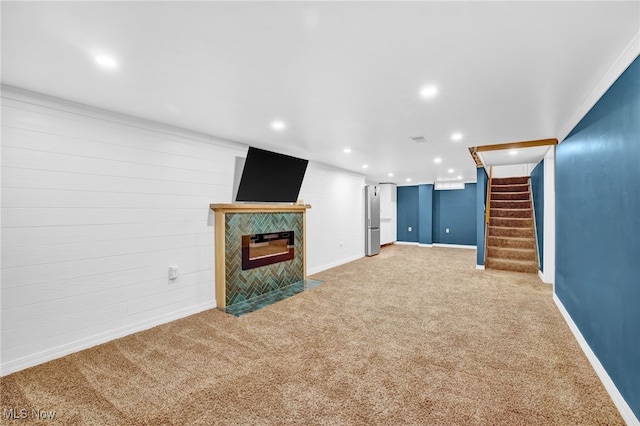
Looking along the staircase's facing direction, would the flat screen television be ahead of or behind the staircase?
ahead

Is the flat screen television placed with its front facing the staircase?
no

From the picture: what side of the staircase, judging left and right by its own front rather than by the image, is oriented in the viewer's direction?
front

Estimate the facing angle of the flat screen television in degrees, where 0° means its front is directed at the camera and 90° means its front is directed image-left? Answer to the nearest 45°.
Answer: approximately 315°

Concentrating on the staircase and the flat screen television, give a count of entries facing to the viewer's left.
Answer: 0

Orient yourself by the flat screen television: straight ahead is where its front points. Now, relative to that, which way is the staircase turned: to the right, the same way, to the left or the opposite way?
to the right
